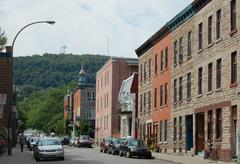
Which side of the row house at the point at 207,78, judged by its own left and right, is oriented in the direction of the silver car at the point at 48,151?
front

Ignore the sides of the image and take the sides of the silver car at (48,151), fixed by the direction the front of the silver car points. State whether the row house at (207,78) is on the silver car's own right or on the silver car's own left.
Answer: on the silver car's own left

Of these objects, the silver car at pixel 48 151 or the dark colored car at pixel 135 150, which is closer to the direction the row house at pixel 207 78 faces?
the silver car

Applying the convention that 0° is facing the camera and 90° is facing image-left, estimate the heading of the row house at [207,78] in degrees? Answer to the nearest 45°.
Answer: approximately 45°

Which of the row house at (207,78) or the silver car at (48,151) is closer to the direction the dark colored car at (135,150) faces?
the row house

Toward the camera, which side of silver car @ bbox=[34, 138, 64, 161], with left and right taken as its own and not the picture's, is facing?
front

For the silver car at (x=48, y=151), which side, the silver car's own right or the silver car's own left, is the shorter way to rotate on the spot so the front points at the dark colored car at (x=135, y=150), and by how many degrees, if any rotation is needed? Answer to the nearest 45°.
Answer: approximately 135° to the silver car's own left

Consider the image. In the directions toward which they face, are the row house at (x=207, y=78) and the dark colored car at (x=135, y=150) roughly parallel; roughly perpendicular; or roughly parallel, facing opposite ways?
roughly perpendicular
